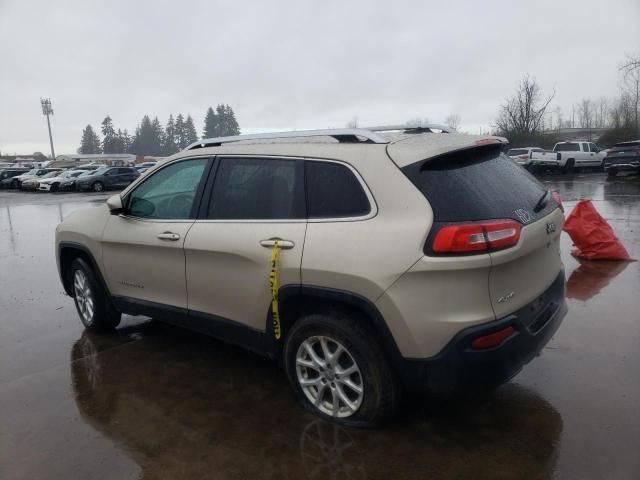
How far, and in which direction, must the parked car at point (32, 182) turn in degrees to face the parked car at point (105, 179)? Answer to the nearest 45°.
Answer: approximately 90° to its left

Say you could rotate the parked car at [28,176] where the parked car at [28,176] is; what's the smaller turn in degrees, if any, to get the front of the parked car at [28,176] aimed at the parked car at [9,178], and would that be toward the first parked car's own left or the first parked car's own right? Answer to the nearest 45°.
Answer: approximately 90° to the first parked car's own right

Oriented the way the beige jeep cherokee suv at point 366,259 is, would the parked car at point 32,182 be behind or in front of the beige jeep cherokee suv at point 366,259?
in front

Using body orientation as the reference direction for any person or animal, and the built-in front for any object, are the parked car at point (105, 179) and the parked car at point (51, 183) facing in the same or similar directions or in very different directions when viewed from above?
same or similar directions

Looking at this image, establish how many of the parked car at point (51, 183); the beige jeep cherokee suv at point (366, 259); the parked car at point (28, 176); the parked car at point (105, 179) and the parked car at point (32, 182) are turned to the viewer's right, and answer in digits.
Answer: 0

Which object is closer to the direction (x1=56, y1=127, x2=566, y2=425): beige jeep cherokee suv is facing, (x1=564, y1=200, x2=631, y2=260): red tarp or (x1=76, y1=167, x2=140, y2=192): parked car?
the parked car

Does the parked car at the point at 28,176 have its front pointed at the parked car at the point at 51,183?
no

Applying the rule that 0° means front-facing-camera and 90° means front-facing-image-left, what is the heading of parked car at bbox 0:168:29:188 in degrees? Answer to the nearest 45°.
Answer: approximately 45°

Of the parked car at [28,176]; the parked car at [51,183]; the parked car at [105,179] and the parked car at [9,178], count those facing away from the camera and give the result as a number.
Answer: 0

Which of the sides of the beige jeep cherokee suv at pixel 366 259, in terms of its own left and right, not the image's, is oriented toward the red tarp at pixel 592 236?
right

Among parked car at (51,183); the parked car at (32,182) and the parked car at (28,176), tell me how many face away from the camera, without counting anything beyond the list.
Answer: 0

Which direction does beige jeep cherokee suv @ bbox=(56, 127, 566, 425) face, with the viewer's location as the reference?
facing away from the viewer and to the left of the viewer

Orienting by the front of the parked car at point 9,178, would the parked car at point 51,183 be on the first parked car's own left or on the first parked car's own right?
on the first parked car's own left

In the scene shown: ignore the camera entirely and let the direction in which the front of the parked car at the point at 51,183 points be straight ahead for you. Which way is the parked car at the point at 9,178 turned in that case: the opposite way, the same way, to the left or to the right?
the same way

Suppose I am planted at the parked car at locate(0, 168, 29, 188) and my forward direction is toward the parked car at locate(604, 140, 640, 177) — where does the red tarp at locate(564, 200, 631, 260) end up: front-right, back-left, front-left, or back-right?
front-right

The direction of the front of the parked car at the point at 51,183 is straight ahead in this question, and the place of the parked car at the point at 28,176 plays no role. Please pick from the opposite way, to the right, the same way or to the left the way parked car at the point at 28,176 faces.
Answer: the same way

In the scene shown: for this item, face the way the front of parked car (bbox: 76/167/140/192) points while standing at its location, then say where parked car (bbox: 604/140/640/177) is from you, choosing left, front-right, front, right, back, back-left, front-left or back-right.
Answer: left

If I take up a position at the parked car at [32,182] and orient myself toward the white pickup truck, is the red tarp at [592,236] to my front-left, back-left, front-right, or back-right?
front-right

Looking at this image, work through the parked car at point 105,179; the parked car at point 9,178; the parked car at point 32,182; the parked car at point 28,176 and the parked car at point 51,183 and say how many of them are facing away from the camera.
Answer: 0

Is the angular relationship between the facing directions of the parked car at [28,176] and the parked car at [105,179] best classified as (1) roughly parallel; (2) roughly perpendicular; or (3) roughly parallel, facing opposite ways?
roughly parallel
